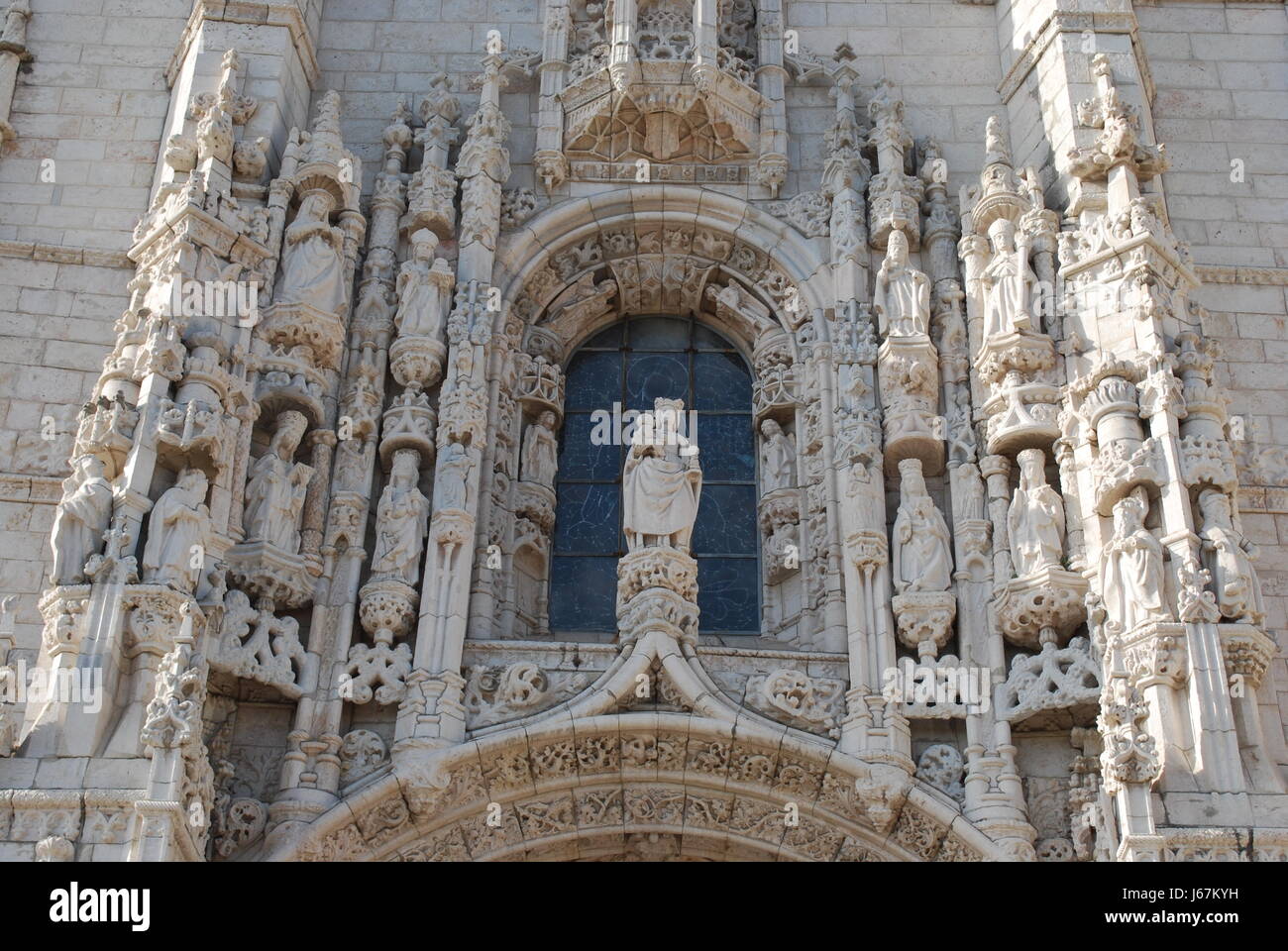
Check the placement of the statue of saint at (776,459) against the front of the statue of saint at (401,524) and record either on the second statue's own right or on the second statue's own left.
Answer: on the second statue's own left

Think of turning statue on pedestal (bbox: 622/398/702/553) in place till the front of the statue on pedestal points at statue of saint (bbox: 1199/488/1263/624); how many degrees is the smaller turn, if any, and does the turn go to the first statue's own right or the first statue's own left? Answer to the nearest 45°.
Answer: approximately 90° to the first statue's own left

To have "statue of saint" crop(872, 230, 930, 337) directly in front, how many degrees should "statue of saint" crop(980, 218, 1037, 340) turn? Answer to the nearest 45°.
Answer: approximately 90° to its right

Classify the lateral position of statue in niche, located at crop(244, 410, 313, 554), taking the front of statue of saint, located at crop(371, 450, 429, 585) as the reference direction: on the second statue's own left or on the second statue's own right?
on the second statue's own right

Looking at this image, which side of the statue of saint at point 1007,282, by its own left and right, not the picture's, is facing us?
front

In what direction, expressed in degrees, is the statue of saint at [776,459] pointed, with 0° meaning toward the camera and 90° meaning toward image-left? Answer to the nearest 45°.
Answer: approximately 45°

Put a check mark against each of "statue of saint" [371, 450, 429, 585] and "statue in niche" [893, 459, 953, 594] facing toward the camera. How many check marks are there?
2

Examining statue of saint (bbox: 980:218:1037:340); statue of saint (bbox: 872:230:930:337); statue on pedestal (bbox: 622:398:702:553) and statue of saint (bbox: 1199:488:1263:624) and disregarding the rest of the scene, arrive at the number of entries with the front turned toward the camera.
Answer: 4

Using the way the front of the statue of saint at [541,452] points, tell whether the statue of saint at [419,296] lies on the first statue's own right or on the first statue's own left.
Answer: on the first statue's own right

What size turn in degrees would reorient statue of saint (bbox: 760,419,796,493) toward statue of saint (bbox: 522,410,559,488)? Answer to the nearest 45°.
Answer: approximately 45° to its right

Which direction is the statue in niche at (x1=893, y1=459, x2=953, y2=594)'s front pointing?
toward the camera

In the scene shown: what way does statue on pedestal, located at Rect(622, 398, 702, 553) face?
toward the camera
